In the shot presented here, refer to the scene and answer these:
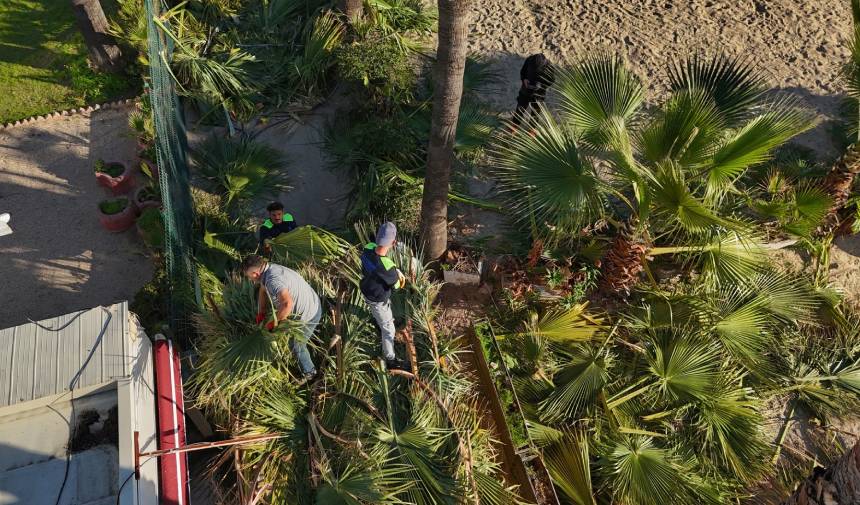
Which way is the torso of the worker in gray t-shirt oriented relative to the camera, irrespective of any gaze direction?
to the viewer's left

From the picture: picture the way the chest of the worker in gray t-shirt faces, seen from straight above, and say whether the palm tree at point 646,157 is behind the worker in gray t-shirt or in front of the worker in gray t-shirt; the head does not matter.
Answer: behind

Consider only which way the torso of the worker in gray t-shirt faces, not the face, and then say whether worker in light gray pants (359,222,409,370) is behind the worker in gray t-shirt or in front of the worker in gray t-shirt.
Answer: behind
